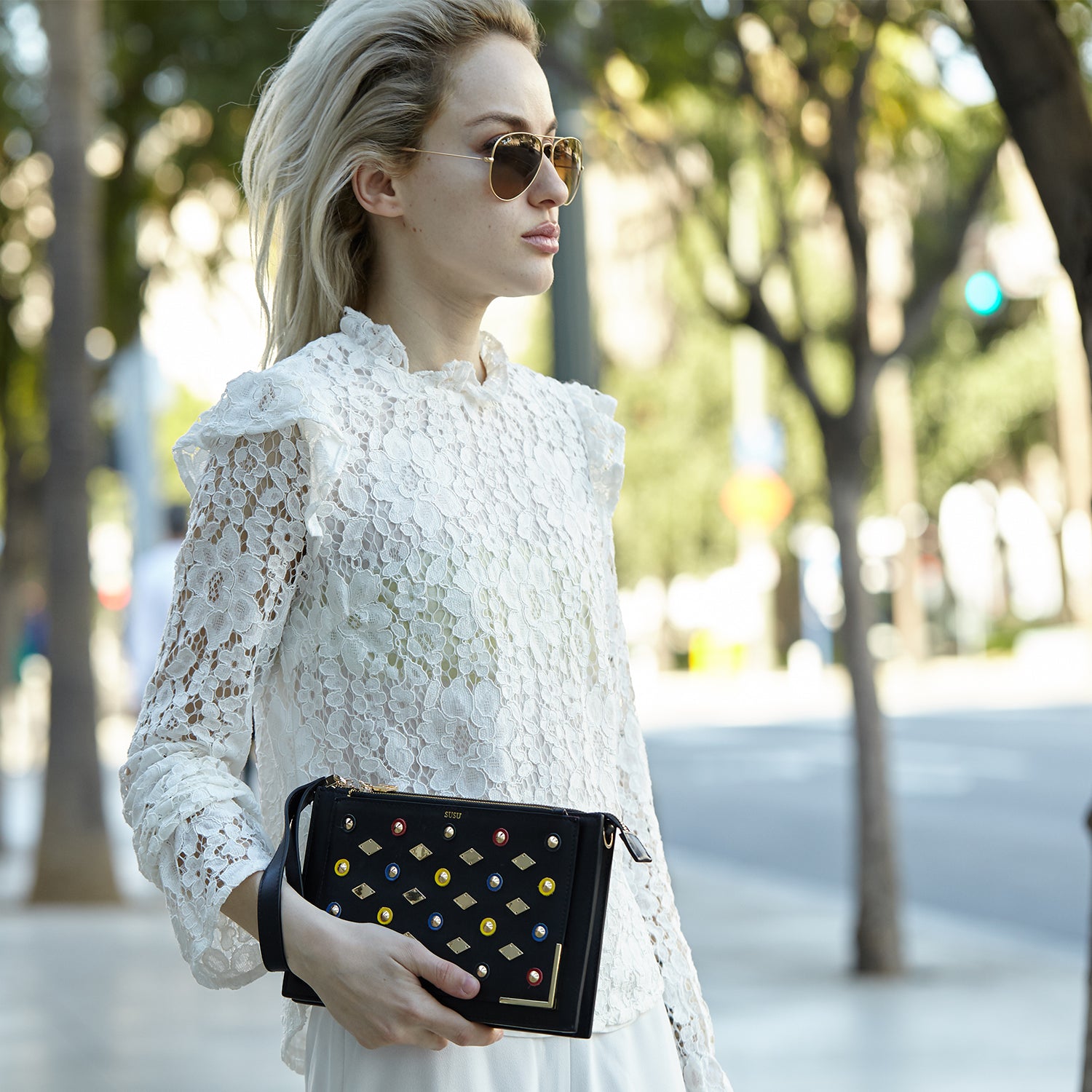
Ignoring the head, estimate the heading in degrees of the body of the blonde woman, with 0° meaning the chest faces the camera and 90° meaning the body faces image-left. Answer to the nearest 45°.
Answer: approximately 315°

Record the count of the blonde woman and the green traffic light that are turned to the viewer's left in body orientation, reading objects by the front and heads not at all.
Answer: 0

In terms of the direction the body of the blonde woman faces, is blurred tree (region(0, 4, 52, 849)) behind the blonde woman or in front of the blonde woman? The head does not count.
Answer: behind

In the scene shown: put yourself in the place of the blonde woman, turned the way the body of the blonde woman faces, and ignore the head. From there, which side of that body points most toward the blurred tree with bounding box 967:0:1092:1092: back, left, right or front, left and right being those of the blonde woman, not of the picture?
left

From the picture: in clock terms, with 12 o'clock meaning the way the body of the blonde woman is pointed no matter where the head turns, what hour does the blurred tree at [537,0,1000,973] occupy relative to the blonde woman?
The blurred tree is roughly at 8 o'clock from the blonde woman.

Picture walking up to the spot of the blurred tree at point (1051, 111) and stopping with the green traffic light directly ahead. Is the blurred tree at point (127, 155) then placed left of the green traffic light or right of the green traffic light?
left

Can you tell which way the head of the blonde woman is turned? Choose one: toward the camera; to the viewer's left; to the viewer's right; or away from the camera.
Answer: to the viewer's right
